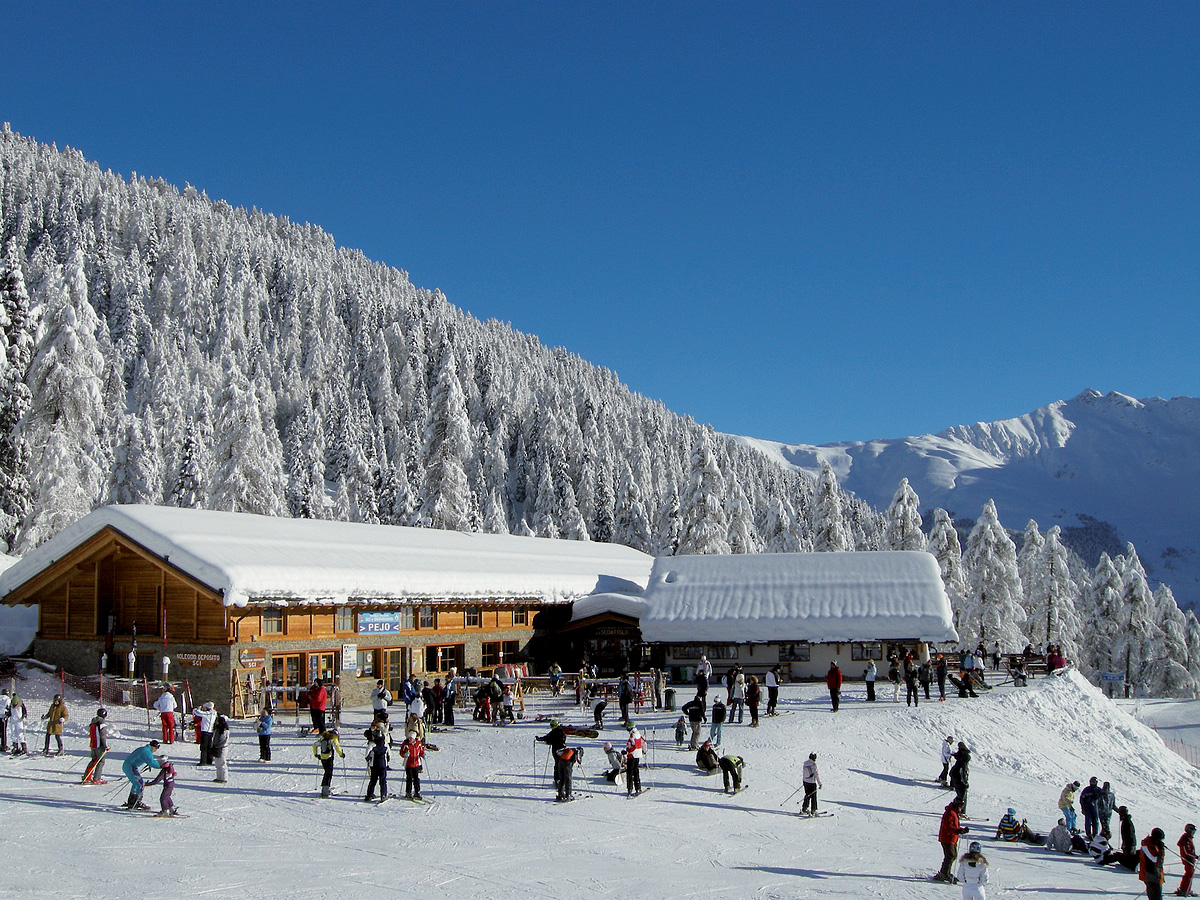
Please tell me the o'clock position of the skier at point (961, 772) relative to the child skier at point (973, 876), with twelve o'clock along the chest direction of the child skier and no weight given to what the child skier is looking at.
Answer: The skier is roughly at 12 o'clock from the child skier.

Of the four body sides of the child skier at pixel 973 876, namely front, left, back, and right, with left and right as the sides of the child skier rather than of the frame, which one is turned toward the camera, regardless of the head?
back

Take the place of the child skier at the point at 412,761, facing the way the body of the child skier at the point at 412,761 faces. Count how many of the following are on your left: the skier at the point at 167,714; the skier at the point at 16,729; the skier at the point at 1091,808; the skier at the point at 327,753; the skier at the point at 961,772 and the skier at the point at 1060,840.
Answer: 3

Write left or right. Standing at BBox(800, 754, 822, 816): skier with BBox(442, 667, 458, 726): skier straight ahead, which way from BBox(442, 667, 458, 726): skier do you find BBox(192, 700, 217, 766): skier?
left
